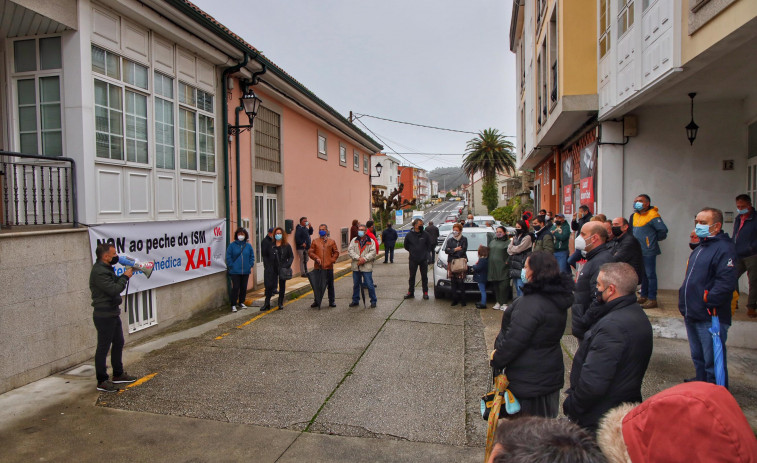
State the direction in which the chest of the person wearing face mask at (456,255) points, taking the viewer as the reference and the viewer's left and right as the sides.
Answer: facing the viewer and to the left of the viewer

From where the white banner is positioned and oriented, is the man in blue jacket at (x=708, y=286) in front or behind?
in front

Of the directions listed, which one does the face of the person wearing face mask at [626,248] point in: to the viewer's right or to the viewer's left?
to the viewer's left

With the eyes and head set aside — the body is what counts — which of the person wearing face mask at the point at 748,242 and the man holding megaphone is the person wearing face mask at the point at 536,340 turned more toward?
the man holding megaphone

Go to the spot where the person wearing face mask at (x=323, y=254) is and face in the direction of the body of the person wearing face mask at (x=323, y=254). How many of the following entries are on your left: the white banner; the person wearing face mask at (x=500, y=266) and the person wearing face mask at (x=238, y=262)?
1

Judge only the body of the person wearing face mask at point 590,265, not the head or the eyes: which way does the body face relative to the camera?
to the viewer's left

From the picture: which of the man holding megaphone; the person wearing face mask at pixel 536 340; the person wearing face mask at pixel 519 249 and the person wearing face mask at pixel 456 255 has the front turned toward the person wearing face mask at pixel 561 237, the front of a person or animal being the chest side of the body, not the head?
the man holding megaphone

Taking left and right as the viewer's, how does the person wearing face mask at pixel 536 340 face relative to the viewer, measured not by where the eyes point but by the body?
facing to the left of the viewer

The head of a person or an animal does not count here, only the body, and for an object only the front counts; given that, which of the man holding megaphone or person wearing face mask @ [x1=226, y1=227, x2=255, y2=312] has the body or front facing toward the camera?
the person wearing face mask

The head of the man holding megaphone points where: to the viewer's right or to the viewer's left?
to the viewer's right

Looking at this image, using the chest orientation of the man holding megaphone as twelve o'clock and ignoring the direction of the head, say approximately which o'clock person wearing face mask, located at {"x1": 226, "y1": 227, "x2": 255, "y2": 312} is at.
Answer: The person wearing face mask is roughly at 10 o'clock from the man holding megaphone.

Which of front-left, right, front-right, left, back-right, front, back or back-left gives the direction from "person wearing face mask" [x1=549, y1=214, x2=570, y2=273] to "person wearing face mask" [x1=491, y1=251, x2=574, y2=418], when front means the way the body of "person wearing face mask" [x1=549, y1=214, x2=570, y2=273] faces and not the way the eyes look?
front-left

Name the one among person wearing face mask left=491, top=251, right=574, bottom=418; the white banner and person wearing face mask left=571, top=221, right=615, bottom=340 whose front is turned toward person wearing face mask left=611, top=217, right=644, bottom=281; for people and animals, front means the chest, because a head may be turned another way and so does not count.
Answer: the white banner

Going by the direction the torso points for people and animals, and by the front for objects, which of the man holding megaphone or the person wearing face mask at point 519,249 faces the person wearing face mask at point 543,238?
the man holding megaphone

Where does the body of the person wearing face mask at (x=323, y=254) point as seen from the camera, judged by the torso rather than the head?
toward the camera

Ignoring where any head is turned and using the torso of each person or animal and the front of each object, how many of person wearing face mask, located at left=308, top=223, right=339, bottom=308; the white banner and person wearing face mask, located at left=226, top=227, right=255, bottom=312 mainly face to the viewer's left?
0

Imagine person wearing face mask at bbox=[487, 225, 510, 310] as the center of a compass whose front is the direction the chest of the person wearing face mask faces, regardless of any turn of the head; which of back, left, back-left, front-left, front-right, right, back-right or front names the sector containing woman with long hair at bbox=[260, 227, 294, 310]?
front-right
